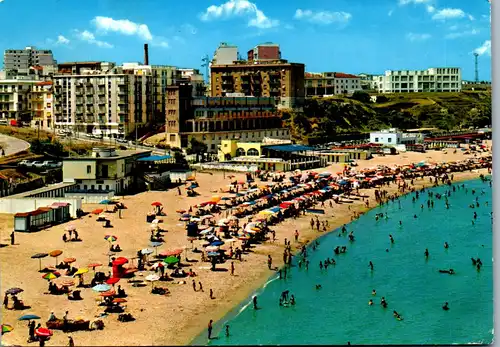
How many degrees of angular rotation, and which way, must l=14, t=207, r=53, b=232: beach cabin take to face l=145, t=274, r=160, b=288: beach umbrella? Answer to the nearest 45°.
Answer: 0° — it already faces it

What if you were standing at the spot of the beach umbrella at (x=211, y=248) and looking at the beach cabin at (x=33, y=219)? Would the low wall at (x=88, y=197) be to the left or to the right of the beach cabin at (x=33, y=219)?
right

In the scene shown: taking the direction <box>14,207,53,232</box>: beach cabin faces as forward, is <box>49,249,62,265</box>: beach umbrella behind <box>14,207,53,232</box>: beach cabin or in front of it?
in front

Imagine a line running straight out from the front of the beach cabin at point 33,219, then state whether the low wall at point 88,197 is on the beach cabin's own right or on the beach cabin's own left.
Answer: on the beach cabin's own left

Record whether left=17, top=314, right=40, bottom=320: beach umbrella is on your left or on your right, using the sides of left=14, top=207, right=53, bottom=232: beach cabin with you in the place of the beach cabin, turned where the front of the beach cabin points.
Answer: on your right

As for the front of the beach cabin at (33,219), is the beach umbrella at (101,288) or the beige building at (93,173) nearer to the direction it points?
the beach umbrella

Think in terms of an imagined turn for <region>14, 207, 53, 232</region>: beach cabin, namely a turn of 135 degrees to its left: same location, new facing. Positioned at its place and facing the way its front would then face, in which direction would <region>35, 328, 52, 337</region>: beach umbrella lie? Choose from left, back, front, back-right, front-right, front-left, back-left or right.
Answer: back

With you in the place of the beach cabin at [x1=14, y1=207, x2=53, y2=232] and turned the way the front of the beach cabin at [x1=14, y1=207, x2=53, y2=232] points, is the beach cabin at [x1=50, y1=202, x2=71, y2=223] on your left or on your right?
on your left

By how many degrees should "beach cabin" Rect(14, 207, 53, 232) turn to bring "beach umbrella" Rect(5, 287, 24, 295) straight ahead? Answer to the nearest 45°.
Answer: approximately 45° to its right

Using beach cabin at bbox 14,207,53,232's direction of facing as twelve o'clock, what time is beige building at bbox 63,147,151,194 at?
The beige building is roughly at 8 o'clock from the beach cabin.

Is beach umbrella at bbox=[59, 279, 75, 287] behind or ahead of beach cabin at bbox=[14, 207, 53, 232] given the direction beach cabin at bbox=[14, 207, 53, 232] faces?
ahead

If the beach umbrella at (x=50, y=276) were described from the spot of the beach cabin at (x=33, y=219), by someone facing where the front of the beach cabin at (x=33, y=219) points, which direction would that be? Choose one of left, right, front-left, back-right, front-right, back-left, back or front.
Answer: front-right
